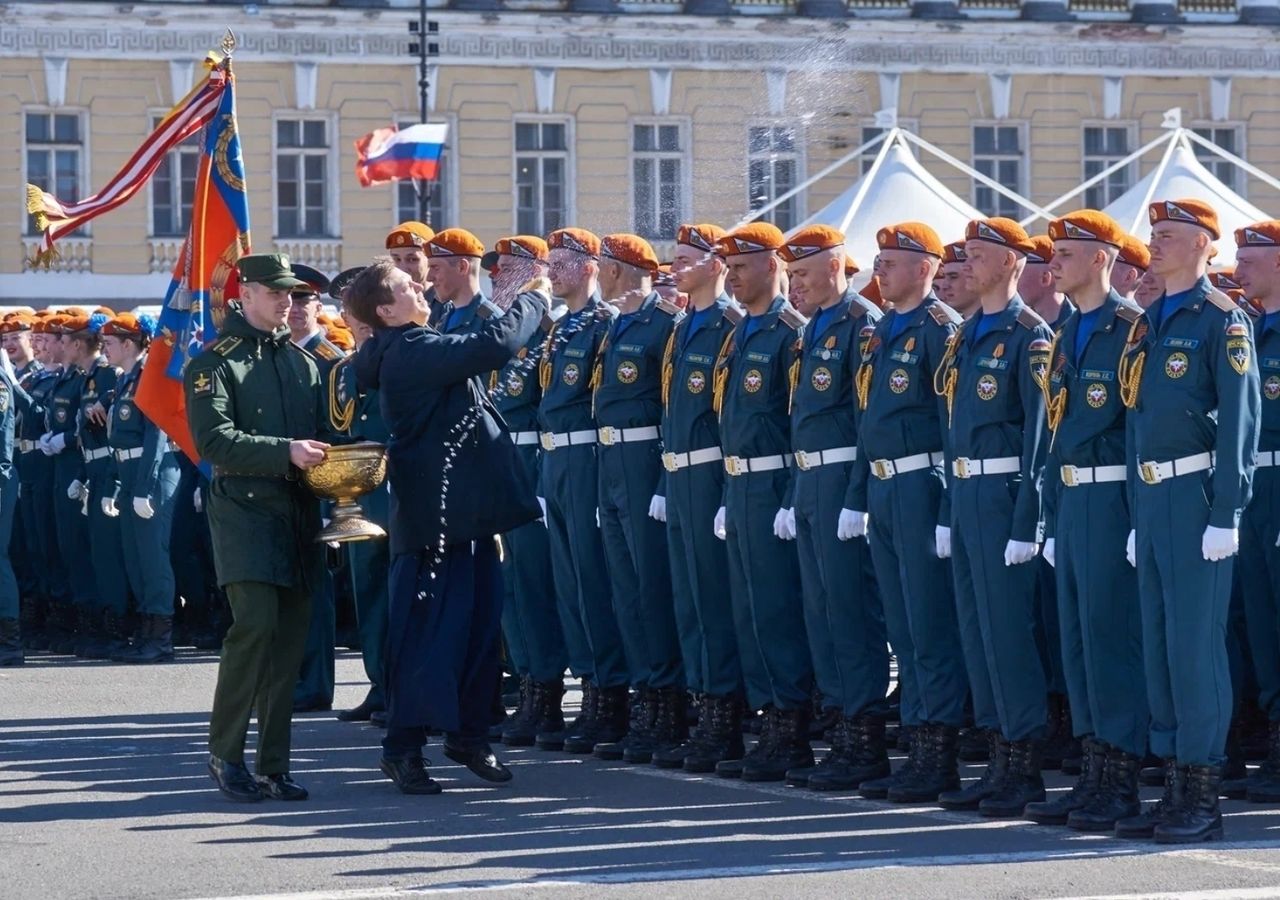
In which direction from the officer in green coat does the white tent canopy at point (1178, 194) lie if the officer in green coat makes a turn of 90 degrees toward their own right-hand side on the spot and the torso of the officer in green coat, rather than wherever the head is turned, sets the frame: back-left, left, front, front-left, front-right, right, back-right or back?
back

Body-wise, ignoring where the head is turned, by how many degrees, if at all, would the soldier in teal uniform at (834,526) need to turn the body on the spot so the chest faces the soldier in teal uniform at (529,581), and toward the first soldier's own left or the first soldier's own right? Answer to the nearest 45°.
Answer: approximately 90° to the first soldier's own right

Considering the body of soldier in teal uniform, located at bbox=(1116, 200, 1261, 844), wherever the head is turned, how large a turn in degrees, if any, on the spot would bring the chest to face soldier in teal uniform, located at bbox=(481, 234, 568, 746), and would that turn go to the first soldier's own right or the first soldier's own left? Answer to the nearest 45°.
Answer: approximately 90° to the first soldier's own right

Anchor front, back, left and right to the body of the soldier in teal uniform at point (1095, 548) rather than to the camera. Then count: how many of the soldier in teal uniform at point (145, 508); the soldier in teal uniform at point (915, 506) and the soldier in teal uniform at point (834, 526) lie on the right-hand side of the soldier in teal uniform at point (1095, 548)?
3

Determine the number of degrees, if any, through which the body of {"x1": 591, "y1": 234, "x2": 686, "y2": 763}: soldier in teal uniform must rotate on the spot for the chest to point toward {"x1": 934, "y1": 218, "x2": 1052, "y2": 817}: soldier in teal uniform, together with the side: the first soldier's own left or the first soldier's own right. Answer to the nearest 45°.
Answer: approximately 90° to the first soldier's own left

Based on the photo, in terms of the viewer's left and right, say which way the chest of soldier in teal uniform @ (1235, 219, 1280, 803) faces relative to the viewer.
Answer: facing the viewer and to the left of the viewer

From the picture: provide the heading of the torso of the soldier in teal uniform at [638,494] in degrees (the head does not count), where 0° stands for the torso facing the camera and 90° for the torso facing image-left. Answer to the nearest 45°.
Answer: approximately 45°

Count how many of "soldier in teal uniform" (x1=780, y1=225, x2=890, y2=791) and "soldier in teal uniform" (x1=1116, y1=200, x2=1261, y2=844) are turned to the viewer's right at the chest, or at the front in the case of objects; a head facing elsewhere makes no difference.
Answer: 0

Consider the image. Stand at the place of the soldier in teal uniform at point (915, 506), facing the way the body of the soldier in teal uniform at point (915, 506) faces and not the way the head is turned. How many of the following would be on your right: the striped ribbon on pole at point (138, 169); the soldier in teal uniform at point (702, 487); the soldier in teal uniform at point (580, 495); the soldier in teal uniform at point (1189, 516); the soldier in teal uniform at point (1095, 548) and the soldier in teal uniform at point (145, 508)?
4

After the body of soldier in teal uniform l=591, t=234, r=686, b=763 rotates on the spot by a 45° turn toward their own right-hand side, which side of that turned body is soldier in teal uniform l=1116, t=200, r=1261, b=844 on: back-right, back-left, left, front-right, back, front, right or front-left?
back-left
